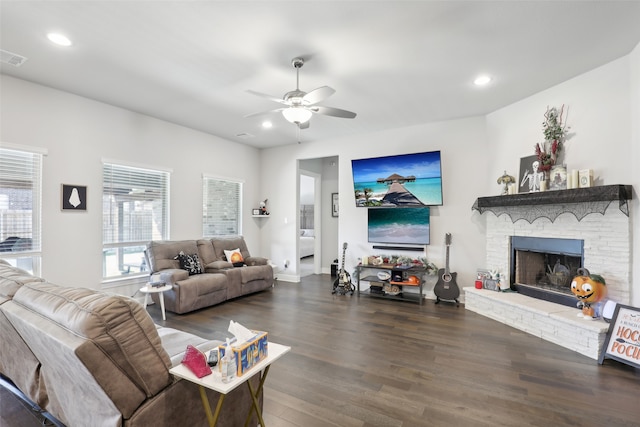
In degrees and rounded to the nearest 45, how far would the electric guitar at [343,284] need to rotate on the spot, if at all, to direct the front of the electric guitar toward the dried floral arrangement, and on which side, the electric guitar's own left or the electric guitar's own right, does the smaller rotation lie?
approximately 45° to the electric guitar's own left

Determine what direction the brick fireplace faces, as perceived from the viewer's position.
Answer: facing the viewer and to the left of the viewer

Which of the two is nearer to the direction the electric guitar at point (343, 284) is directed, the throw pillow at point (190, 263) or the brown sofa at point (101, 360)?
the brown sofa

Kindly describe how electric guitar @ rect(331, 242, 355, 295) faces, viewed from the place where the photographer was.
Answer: facing the viewer

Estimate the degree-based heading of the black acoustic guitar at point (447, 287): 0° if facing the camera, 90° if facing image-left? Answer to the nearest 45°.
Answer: approximately 0°

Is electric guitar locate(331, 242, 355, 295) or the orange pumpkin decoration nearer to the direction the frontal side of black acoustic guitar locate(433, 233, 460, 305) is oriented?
the orange pumpkin decoration

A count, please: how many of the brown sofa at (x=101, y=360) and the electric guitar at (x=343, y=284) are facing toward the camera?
1

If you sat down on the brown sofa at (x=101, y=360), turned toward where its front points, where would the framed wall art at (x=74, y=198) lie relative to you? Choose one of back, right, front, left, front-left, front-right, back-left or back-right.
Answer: front-left

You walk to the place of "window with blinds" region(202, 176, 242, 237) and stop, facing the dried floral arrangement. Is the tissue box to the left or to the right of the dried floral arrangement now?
right

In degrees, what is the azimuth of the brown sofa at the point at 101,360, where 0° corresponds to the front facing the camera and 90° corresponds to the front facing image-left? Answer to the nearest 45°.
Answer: approximately 225°

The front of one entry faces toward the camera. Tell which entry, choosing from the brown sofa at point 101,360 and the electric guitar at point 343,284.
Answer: the electric guitar

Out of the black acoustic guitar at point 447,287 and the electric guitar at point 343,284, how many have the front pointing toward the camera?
2

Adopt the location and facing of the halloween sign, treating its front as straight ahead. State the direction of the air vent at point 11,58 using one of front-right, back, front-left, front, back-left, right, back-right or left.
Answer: front

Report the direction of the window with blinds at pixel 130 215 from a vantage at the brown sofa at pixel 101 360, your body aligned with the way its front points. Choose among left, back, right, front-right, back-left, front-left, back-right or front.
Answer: front-left

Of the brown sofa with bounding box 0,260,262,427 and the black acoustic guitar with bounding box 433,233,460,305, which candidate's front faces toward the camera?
the black acoustic guitar

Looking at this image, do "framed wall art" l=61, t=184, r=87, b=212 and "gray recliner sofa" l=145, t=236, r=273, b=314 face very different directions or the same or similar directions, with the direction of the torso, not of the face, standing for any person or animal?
same or similar directions
